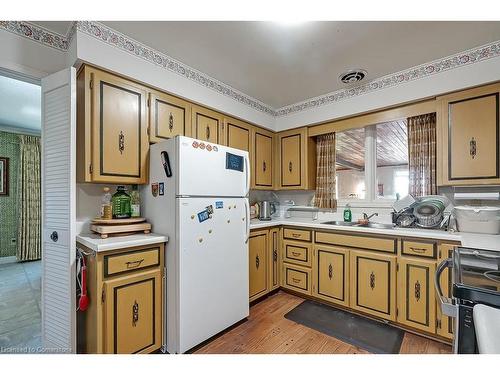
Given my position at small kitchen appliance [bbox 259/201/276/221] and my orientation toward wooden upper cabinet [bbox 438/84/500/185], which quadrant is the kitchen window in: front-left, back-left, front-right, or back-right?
front-left

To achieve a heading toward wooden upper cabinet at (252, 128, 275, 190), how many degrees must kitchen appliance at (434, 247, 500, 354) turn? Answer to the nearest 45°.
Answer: approximately 45° to its right

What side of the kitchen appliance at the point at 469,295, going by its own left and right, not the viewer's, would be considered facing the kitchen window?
right

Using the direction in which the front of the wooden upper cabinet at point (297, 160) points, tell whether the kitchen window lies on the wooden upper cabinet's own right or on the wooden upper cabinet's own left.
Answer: on the wooden upper cabinet's own left

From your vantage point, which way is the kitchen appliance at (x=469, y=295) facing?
to the viewer's left

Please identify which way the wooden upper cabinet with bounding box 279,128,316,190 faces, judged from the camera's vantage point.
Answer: facing the viewer and to the left of the viewer

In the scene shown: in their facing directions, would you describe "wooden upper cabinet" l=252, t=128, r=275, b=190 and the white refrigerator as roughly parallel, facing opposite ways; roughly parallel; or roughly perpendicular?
roughly parallel

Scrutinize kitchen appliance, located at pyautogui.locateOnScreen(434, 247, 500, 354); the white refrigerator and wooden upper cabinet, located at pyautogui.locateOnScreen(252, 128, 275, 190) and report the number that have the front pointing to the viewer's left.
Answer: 1

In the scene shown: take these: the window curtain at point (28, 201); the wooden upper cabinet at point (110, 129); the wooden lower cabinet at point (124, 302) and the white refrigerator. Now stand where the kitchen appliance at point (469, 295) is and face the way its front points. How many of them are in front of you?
4

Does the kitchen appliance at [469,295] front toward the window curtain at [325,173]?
no

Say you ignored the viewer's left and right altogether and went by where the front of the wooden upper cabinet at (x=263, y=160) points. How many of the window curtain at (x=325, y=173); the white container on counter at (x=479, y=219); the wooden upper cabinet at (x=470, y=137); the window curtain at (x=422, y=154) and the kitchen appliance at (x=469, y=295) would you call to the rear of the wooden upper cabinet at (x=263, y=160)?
0

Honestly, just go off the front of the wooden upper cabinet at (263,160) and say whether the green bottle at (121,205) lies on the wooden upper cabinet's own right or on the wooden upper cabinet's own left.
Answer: on the wooden upper cabinet's own right

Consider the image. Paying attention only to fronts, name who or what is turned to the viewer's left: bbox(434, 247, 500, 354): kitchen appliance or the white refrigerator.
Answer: the kitchen appliance
